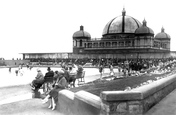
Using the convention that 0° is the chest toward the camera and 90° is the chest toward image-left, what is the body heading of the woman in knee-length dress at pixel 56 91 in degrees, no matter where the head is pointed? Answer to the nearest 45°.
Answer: approximately 45°
